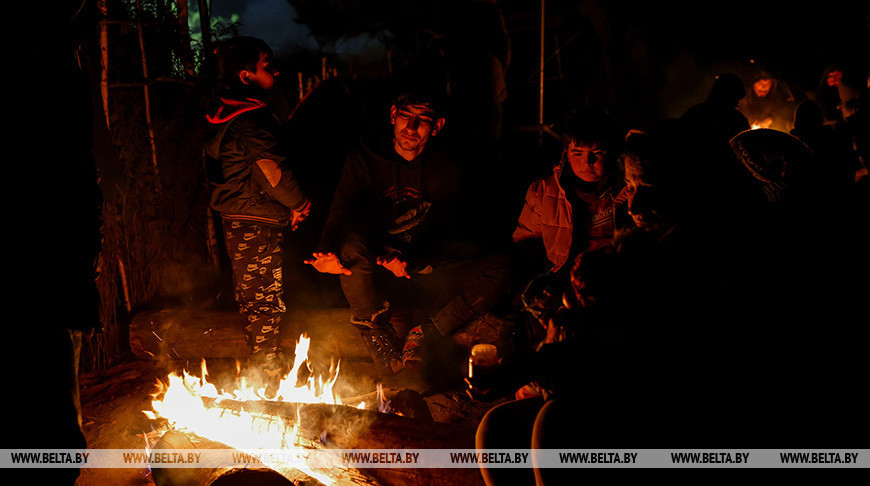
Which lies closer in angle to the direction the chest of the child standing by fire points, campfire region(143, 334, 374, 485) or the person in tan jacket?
the person in tan jacket

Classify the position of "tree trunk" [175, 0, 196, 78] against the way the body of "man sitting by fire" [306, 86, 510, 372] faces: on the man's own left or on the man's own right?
on the man's own right

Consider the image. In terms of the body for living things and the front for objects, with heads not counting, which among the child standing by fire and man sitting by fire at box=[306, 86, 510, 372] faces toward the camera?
the man sitting by fire

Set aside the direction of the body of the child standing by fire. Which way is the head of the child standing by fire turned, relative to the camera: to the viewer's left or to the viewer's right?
to the viewer's right

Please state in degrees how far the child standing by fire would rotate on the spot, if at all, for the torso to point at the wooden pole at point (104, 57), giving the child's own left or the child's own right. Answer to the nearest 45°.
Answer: approximately 135° to the child's own left

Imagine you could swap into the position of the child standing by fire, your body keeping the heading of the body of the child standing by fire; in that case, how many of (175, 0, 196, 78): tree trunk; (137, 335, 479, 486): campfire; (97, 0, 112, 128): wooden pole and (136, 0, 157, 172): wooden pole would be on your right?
1

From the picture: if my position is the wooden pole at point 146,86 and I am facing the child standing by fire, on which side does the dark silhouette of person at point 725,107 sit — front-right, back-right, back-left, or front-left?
front-left

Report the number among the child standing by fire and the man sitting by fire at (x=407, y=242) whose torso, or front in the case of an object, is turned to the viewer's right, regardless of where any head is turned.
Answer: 1

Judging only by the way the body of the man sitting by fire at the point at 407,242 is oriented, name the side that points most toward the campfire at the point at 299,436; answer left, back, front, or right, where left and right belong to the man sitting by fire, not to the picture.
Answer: front

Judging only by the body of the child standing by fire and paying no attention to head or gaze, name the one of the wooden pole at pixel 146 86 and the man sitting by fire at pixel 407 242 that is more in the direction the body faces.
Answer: the man sitting by fire

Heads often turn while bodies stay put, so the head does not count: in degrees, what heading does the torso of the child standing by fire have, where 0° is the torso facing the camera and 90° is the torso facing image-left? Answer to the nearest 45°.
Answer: approximately 270°

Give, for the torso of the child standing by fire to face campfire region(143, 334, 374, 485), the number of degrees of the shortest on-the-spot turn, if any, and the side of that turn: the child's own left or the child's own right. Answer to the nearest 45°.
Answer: approximately 90° to the child's own right

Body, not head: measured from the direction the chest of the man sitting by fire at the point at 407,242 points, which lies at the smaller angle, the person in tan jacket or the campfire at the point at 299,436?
the campfire

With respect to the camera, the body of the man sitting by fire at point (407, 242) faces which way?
toward the camera
